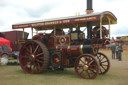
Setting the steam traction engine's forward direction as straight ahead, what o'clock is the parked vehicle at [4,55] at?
The parked vehicle is roughly at 6 o'clock from the steam traction engine.

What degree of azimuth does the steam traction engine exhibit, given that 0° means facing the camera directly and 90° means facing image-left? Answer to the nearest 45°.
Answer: approximately 315°
